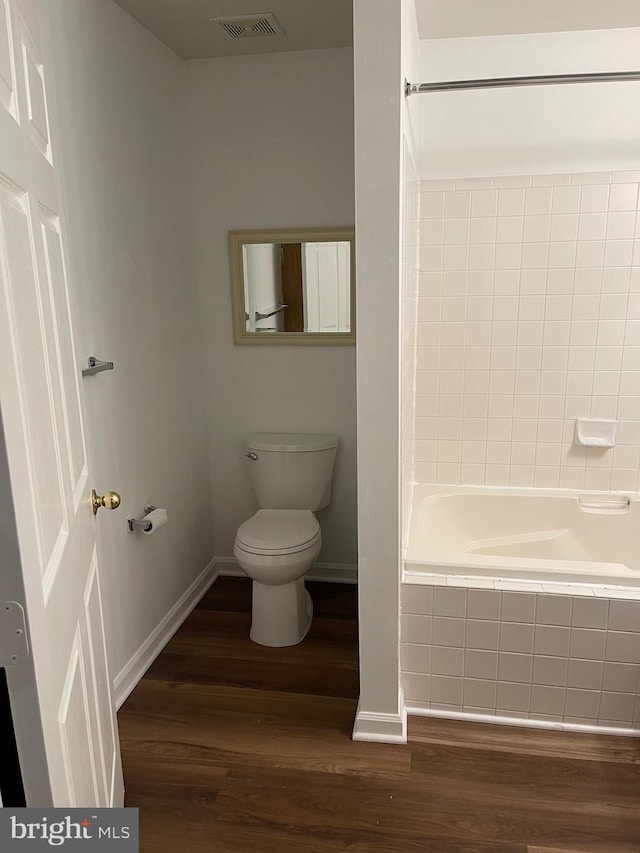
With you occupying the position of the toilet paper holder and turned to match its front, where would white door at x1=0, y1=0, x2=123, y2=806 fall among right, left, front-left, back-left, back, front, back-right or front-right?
right

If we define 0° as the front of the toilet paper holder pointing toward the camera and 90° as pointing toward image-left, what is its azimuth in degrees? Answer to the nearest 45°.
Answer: approximately 270°
